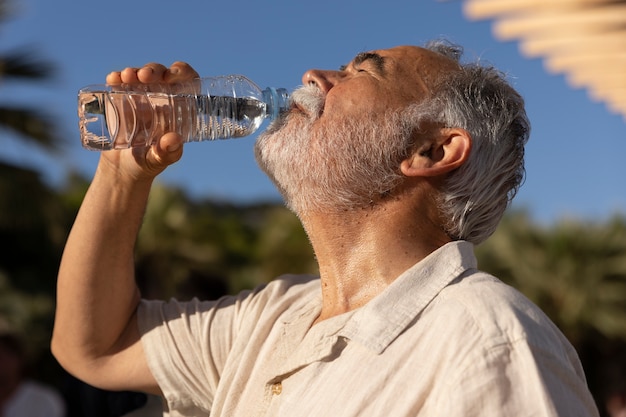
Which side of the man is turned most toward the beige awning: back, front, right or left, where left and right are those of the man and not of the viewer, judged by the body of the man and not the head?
back

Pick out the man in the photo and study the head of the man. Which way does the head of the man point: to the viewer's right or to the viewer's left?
to the viewer's left
